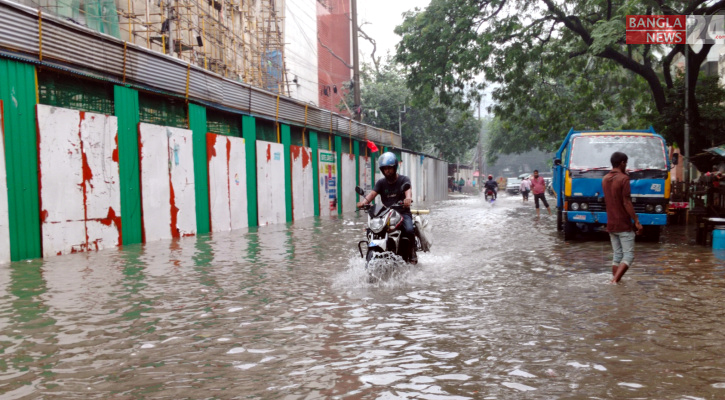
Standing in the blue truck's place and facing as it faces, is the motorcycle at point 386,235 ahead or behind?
ahead

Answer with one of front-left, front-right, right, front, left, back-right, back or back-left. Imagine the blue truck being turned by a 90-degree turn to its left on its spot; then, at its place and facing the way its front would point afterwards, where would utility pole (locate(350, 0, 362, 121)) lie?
back-left

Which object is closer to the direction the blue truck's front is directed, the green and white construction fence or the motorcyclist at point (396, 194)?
the motorcyclist

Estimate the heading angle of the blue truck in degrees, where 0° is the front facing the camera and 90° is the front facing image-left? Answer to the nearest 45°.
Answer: approximately 0°

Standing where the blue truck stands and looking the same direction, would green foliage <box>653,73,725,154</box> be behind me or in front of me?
behind

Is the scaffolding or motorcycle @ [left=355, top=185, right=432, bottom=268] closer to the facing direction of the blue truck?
the motorcycle

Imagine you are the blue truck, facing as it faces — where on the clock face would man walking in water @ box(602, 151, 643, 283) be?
The man walking in water is roughly at 12 o'clock from the blue truck.

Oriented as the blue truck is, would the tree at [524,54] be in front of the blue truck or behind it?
behind

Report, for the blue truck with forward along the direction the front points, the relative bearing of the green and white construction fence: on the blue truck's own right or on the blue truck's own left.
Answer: on the blue truck's own right
